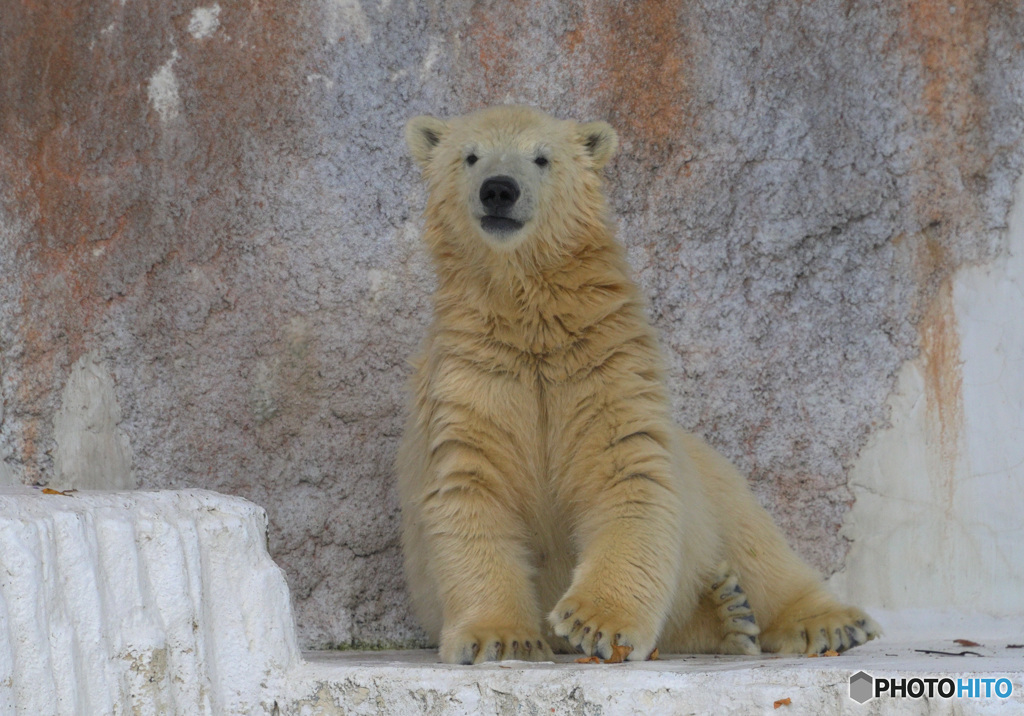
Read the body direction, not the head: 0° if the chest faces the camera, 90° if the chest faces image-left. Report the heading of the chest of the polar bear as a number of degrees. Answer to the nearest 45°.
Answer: approximately 0°

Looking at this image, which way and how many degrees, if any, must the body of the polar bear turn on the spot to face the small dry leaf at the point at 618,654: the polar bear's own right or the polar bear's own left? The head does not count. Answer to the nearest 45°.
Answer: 0° — it already faces it
